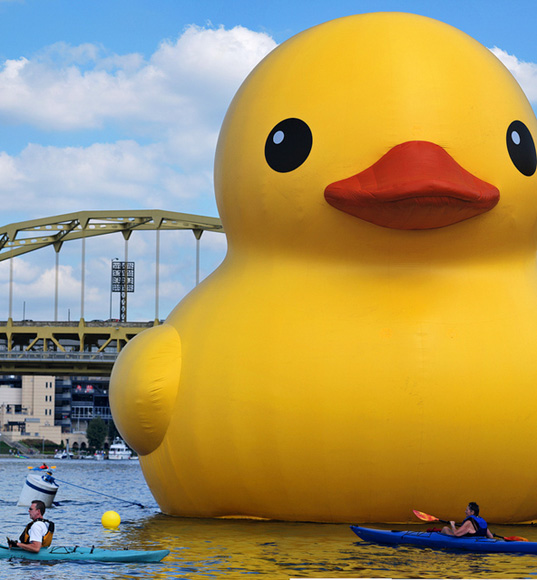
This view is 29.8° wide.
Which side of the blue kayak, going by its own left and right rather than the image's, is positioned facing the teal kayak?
front

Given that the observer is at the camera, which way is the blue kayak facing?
facing to the left of the viewer

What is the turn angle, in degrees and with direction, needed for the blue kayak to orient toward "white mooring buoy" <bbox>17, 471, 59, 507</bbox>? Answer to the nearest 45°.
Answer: approximately 45° to its right

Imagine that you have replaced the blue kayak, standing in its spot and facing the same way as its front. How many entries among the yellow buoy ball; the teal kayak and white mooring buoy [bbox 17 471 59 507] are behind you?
0

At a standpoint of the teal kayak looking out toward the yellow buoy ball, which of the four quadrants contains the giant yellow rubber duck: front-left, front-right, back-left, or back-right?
front-right

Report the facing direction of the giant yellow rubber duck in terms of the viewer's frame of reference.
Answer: facing the viewer
